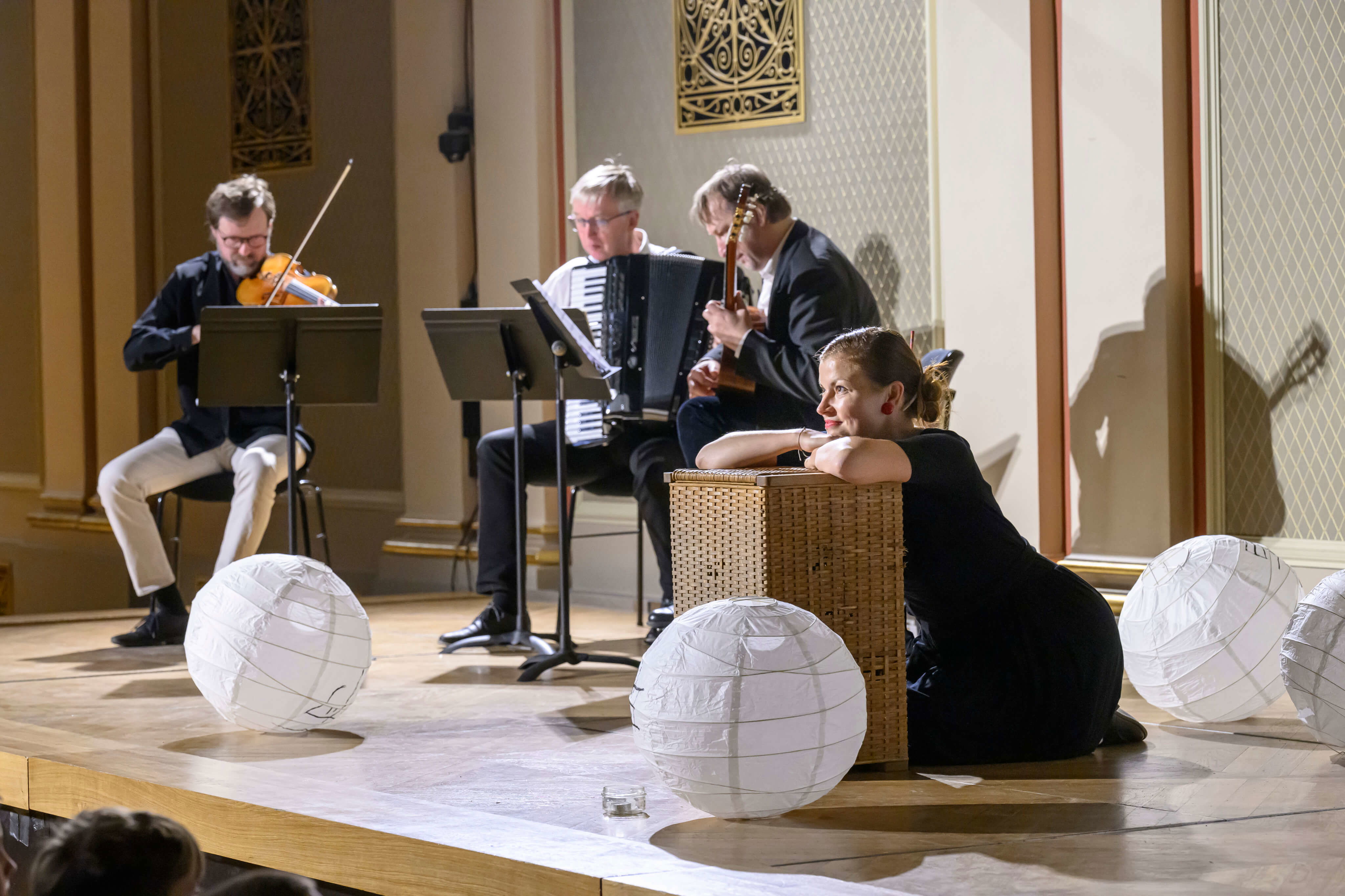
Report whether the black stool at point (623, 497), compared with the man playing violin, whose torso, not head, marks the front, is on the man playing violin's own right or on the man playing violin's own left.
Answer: on the man playing violin's own left

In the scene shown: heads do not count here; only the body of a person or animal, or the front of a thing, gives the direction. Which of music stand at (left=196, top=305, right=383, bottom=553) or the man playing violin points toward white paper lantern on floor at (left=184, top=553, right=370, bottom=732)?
the man playing violin

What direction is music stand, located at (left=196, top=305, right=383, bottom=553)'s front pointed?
away from the camera

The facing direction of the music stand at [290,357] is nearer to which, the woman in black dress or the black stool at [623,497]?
the black stool

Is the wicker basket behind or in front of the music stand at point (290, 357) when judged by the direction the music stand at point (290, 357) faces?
behind

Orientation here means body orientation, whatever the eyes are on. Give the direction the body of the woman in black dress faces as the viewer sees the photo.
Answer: to the viewer's left

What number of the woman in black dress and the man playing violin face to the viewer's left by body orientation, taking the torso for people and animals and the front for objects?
1

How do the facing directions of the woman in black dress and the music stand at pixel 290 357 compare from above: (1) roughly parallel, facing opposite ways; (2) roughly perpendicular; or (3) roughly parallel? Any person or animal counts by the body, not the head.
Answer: roughly perpendicular

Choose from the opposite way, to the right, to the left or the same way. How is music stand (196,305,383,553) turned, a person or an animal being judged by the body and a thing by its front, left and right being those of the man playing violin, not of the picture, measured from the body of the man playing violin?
the opposite way
